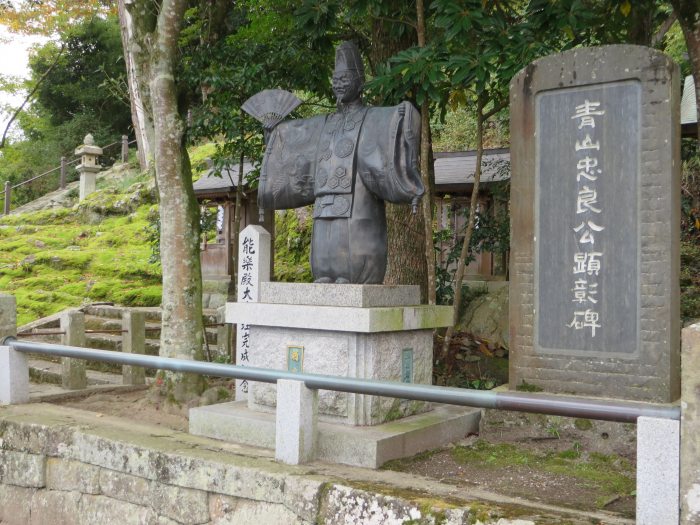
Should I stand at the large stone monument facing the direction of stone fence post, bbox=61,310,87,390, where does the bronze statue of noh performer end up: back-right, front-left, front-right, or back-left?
front-left

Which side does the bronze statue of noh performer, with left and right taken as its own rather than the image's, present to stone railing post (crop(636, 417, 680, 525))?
left

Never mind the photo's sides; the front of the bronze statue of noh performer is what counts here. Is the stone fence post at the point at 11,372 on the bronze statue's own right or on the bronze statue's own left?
on the bronze statue's own right

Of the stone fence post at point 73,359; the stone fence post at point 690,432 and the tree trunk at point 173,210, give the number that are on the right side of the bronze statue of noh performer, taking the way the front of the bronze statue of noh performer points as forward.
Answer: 2

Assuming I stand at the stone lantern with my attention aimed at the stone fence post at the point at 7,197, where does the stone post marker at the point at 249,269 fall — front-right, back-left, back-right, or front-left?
back-left

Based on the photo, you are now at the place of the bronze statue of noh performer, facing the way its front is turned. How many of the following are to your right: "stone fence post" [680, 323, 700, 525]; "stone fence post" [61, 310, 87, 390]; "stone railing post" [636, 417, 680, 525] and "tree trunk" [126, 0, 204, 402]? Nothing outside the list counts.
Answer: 2

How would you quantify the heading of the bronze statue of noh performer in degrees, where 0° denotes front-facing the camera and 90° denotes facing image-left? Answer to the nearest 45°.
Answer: approximately 45°

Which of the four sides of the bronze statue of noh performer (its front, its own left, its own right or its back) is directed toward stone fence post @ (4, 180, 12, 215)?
right

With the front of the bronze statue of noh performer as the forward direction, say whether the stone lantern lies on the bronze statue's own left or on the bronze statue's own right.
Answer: on the bronze statue's own right

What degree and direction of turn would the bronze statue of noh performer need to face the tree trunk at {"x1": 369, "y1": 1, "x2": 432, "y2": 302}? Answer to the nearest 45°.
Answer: approximately 135° to its right

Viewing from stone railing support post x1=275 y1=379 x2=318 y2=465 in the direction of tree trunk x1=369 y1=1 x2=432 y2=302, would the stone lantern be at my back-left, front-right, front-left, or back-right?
front-left
